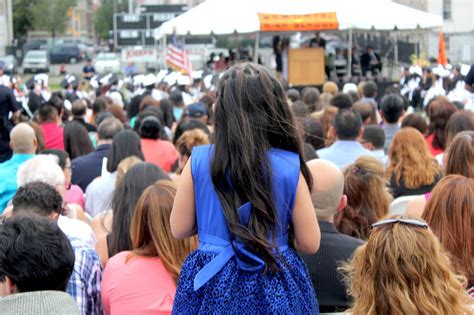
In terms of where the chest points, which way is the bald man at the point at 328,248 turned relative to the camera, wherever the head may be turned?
away from the camera

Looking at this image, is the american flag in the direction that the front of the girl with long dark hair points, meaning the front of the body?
yes

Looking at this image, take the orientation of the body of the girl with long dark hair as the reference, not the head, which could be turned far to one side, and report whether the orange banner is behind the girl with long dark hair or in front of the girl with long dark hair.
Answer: in front

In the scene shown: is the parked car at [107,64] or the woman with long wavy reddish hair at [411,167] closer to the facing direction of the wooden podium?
the woman with long wavy reddish hair

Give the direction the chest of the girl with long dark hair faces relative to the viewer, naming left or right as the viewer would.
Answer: facing away from the viewer

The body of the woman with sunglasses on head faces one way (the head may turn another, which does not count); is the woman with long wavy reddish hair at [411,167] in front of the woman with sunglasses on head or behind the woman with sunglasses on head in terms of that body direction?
in front

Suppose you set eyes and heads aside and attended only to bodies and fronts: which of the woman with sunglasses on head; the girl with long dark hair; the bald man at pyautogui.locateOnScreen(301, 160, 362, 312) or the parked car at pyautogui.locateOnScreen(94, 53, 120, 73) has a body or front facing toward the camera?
the parked car

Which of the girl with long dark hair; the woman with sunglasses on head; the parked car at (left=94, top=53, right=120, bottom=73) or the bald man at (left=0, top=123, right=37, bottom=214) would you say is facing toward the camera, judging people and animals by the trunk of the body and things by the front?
the parked car

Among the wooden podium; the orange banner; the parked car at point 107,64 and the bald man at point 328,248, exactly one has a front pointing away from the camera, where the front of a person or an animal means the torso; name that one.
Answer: the bald man

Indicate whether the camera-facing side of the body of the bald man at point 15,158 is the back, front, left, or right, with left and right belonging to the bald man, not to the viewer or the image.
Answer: back

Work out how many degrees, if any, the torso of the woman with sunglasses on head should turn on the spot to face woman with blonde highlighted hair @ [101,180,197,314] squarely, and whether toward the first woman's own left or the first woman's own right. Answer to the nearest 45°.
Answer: approximately 45° to the first woman's own left

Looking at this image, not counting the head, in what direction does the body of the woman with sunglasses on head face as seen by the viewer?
away from the camera

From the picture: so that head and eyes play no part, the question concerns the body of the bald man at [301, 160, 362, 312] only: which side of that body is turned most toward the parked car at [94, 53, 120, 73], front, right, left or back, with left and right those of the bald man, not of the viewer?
front

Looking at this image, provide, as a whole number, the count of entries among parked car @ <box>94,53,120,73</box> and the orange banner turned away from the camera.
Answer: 0

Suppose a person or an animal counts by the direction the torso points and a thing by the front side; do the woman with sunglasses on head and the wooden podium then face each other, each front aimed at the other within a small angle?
yes

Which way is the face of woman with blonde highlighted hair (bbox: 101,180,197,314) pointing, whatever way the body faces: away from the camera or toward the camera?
away from the camera
